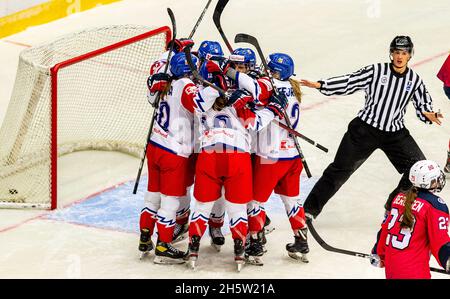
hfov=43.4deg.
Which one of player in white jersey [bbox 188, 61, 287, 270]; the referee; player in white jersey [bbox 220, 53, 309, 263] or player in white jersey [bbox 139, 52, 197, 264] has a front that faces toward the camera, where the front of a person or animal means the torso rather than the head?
the referee

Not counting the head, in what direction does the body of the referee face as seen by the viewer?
toward the camera

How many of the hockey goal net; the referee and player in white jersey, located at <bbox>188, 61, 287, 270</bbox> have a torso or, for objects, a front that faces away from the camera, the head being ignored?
1

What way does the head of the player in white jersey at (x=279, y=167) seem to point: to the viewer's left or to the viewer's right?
to the viewer's left

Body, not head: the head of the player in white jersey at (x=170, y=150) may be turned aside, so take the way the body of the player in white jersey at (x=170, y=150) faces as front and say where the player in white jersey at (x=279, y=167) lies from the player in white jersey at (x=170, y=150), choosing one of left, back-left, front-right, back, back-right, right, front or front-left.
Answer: front-right

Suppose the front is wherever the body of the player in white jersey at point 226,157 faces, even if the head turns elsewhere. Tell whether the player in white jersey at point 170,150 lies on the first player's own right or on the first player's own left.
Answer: on the first player's own left

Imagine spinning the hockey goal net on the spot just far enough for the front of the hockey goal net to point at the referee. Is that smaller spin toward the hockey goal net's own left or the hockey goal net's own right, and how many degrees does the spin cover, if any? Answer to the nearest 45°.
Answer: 0° — it already faces them

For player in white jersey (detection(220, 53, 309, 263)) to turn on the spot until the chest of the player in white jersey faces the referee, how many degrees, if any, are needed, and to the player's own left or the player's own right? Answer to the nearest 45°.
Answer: approximately 90° to the player's own right

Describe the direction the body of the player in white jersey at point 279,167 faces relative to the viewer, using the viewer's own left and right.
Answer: facing away from the viewer and to the left of the viewer

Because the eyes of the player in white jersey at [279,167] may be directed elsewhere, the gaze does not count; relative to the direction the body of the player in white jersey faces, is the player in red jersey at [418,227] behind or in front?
behind

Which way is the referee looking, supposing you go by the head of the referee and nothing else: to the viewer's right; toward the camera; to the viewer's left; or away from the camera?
toward the camera

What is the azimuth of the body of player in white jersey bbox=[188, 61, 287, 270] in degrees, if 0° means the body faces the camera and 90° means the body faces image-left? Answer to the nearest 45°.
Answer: approximately 180°

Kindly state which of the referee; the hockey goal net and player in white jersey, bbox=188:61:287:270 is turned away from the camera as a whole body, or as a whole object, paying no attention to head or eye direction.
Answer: the player in white jersey

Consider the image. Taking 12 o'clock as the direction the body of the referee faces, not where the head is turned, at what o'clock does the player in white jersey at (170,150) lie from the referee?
The player in white jersey is roughly at 2 o'clock from the referee.
